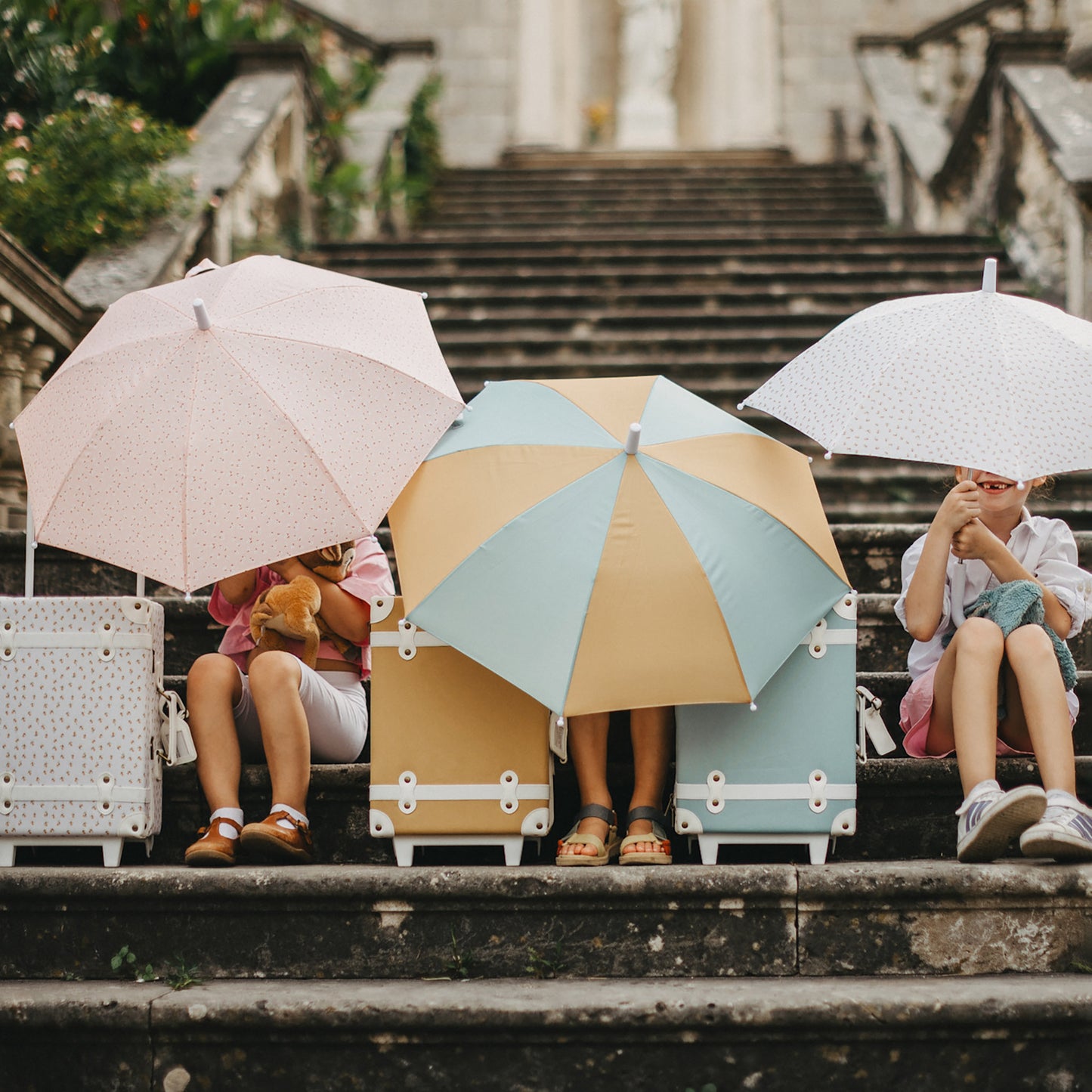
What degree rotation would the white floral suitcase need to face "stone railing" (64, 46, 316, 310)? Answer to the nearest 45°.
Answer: approximately 180°

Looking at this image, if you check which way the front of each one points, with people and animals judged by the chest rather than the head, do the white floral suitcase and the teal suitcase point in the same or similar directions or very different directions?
same or similar directions

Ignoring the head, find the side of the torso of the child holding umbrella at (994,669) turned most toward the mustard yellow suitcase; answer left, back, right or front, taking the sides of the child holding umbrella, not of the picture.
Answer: right

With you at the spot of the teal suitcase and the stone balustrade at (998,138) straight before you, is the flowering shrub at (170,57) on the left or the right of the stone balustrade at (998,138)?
left

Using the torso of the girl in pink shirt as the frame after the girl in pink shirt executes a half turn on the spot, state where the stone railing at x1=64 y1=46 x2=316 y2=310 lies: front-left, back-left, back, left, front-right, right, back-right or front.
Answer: front-left

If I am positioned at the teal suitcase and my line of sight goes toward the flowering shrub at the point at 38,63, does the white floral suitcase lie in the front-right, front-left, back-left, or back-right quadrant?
front-left

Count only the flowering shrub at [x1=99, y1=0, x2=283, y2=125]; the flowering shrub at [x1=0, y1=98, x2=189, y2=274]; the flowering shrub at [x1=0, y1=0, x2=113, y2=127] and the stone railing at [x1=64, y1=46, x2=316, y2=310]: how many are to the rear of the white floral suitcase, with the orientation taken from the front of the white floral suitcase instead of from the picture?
4

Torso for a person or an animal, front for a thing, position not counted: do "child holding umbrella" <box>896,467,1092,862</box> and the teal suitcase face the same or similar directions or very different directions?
same or similar directions

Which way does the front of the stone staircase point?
toward the camera

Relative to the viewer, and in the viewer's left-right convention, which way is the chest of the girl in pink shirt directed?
facing the viewer and to the left of the viewer

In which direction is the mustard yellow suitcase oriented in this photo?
toward the camera

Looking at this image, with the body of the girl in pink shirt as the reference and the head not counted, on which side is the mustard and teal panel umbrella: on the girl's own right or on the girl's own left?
on the girl's own left

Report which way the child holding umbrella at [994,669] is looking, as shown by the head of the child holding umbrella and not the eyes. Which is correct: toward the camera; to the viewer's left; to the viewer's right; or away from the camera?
toward the camera
